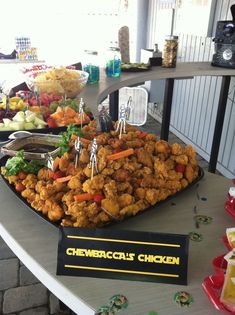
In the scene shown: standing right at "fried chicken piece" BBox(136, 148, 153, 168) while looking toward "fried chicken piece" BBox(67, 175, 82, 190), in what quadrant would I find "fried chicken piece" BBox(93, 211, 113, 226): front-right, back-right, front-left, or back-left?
front-left

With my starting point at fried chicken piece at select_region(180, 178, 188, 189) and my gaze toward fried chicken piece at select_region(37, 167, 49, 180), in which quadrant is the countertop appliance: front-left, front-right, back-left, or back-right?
back-right

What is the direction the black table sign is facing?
toward the camera

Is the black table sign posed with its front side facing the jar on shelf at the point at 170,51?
no

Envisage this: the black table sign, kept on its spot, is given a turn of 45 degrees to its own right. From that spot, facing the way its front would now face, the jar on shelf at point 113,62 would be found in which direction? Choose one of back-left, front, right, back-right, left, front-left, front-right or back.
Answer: back-right

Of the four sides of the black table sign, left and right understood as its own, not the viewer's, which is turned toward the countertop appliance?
back

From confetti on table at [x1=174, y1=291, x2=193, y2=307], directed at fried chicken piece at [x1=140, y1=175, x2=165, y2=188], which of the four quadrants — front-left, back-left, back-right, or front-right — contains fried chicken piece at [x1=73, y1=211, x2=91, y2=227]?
front-left

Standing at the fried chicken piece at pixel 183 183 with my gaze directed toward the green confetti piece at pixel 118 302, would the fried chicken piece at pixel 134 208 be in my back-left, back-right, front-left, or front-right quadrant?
front-right
